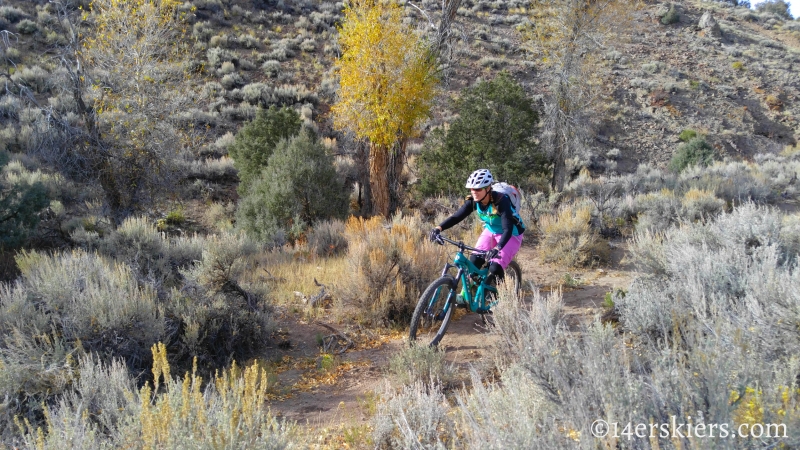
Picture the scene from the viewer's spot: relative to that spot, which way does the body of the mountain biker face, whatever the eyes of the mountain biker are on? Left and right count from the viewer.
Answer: facing the viewer and to the left of the viewer

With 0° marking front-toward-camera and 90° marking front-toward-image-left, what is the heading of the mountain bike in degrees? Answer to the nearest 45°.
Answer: approximately 45°

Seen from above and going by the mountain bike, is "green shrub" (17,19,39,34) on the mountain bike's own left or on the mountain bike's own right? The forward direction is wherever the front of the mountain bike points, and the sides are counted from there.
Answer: on the mountain bike's own right

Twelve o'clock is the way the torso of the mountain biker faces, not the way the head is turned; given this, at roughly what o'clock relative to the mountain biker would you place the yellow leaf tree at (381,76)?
The yellow leaf tree is roughly at 4 o'clock from the mountain biker.

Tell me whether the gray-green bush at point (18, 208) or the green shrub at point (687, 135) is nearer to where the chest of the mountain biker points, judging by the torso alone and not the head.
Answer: the gray-green bush

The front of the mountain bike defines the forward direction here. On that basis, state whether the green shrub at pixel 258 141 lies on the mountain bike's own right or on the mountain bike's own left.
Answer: on the mountain bike's own right

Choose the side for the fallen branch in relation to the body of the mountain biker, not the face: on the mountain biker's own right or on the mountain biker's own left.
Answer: on the mountain biker's own right

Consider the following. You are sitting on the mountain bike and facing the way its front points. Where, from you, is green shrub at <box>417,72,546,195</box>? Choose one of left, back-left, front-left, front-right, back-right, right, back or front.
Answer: back-right
